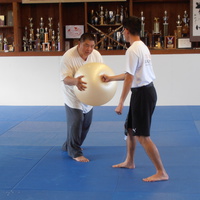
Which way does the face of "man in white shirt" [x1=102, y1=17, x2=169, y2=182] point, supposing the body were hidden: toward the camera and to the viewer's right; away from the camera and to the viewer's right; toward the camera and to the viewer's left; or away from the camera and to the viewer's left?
away from the camera and to the viewer's left

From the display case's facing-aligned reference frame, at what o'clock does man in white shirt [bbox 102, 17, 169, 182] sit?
The man in white shirt is roughly at 12 o'clock from the display case.

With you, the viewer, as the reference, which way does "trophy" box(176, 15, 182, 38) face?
facing the viewer

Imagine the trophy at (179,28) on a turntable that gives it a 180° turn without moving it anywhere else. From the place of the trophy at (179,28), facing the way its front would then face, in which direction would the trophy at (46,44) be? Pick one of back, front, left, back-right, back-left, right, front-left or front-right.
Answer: left

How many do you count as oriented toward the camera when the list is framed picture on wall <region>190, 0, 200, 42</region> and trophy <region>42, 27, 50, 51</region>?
2

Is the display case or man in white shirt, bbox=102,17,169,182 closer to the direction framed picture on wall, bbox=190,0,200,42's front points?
the man in white shirt

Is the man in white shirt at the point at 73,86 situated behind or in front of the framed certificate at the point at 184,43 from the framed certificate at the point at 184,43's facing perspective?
in front

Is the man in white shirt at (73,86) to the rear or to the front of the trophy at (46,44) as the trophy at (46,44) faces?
to the front

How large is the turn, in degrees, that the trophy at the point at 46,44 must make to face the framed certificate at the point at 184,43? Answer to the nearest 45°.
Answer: approximately 90° to its left
